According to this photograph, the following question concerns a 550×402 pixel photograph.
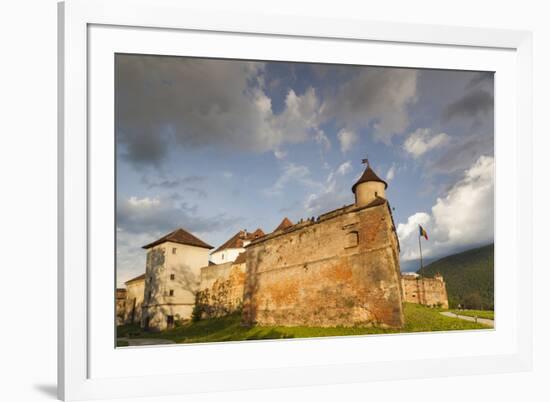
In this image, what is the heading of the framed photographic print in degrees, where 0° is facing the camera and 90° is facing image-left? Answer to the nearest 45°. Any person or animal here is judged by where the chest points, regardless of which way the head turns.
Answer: approximately 315°
